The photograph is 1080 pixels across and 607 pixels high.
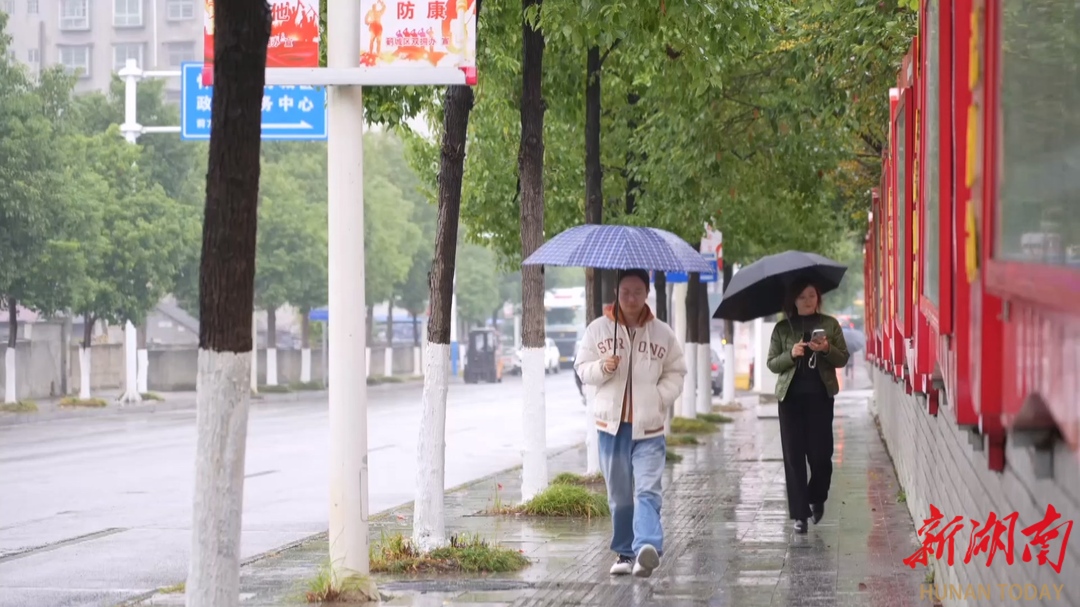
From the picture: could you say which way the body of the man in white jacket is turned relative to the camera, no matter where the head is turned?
toward the camera

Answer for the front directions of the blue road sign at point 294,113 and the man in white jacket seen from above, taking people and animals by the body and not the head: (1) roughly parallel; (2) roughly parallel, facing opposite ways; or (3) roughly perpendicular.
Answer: roughly parallel

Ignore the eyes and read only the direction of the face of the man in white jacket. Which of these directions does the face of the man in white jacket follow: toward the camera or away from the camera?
toward the camera

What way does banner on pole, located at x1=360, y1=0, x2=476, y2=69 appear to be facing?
toward the camera

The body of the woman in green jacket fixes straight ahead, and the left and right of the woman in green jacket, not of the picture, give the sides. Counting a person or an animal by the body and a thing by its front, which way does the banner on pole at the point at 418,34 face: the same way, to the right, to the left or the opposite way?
the same way

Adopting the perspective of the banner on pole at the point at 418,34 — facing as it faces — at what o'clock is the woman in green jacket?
The woman in green jacket is roughly at 8 o'clock from the banner on pole.

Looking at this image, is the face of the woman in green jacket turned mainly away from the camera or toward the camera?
toward the camera

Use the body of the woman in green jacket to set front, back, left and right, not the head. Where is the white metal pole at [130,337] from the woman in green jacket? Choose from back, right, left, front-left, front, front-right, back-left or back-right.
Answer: back-right

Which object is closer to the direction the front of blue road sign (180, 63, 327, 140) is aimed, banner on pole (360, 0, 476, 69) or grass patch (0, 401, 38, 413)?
the banner on pole

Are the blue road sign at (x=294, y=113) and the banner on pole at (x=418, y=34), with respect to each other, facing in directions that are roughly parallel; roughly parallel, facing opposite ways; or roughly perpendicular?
roughly parallel

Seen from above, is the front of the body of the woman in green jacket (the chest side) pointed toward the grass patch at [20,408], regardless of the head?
no

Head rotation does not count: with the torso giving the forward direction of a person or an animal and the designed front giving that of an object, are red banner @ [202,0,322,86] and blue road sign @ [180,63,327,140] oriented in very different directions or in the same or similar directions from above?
same or similar directions

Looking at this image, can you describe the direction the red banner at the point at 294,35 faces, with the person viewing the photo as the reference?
facing the viewer

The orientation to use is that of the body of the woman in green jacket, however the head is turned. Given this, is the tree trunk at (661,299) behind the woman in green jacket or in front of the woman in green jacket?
behind
